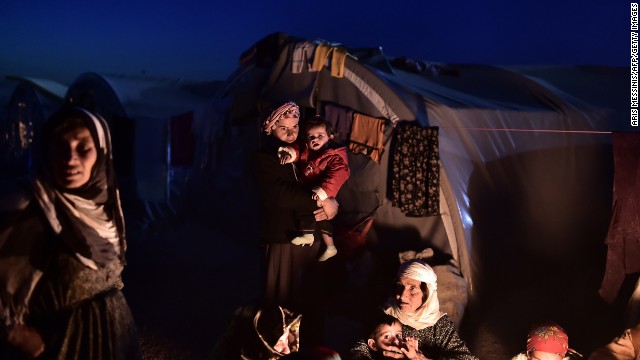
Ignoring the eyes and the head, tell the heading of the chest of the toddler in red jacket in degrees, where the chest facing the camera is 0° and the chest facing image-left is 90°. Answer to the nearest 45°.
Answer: approximately 45°

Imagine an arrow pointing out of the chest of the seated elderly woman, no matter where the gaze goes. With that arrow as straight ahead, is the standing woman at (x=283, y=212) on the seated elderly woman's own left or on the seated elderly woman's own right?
on the seated elderly woman's own right

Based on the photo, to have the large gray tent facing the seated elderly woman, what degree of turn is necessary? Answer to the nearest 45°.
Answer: approximately 45° to its left

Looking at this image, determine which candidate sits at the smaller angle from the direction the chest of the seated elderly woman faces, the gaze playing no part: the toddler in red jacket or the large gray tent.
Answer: the toddler in red jacket
